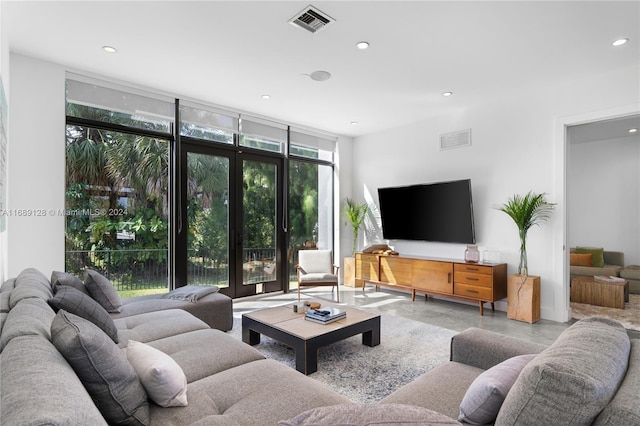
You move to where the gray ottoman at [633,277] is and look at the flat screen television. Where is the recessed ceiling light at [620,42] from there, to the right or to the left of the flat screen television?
left

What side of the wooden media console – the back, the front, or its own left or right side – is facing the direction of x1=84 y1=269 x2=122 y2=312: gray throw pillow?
front

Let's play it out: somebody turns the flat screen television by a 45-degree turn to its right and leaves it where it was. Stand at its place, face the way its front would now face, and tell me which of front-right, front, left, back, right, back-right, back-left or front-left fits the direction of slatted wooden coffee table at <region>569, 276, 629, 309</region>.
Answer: back

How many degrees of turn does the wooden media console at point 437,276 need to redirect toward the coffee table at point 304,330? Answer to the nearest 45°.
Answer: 0° — it already faces it

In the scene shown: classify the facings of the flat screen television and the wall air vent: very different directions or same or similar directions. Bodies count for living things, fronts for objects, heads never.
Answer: same or similar directions

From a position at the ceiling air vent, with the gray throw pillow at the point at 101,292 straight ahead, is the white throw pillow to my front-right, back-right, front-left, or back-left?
front-left

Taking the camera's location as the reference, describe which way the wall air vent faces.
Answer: facing the viewer and to the left of the viewer

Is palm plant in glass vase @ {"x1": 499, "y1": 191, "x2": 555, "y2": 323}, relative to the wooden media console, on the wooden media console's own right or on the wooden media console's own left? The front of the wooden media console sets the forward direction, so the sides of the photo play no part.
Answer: on the wooden media console's own left

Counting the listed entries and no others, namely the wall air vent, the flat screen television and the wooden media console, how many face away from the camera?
0

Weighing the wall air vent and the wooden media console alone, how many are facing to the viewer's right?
0
